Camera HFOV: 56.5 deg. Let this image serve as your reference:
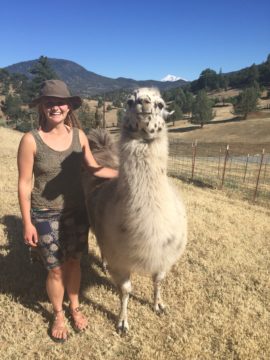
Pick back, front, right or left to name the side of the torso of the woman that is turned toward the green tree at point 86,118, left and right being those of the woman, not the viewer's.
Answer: back

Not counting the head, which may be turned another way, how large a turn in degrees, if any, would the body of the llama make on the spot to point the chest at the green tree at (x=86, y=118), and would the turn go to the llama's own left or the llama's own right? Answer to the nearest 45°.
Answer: approximately 135° to the llama's own left

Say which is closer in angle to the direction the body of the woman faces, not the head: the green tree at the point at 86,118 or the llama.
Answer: the llama

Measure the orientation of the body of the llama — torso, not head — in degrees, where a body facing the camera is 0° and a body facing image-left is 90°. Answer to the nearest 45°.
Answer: approximately 315°

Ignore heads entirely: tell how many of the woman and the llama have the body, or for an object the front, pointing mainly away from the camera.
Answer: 0
